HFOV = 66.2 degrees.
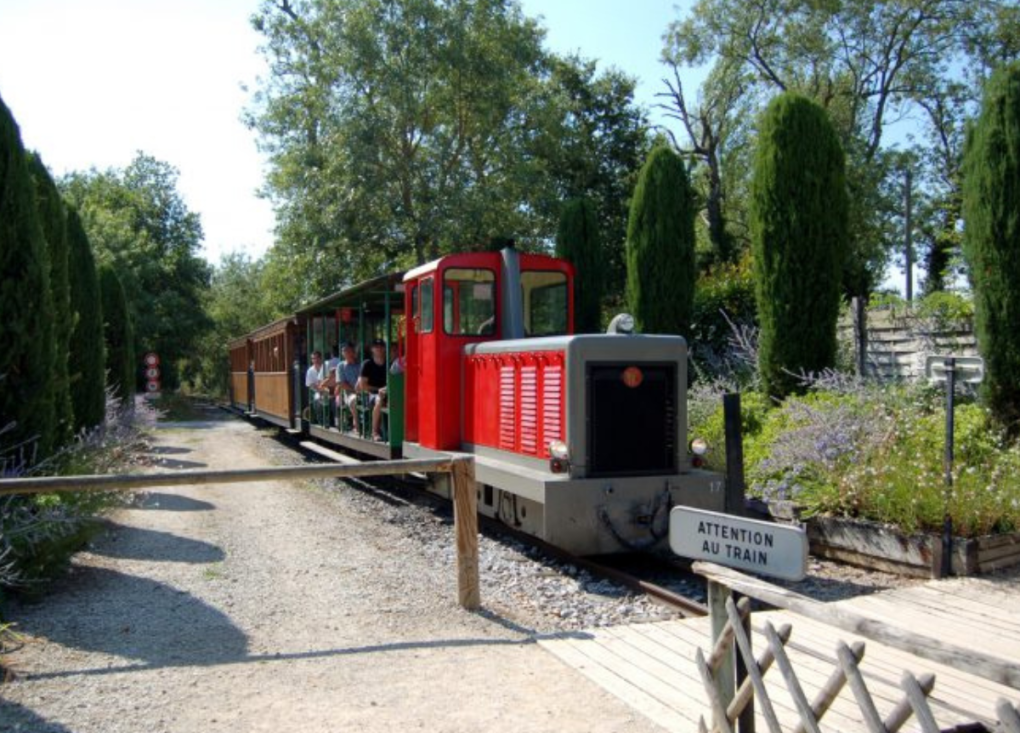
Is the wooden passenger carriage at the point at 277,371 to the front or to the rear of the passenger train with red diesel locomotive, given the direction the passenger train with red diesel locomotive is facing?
to the rear

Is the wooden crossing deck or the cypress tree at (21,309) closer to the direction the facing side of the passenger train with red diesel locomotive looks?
the wooden crossing deck

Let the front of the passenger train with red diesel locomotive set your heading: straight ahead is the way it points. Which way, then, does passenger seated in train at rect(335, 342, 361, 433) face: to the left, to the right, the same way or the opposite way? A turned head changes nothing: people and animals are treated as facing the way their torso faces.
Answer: to the right

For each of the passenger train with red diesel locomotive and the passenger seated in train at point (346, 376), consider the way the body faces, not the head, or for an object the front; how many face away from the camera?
0

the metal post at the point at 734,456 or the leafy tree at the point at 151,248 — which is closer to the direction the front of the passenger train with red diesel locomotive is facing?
the metal post

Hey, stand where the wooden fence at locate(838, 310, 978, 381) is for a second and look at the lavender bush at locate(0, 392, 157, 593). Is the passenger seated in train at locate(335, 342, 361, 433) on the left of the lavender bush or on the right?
right

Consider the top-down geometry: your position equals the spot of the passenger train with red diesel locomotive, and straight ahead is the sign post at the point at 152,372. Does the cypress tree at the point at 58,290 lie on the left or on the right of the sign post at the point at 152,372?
left

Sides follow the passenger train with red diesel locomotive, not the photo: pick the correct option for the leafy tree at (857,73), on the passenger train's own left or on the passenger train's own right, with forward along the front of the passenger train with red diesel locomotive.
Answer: on the passenger train's own left

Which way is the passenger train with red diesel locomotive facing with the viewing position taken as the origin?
facing the viewer and to the right of the viewer

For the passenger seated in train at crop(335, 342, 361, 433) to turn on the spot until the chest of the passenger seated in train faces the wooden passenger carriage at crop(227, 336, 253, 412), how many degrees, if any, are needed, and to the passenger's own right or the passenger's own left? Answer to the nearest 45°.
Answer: approximately 135° to the passenger's own right
